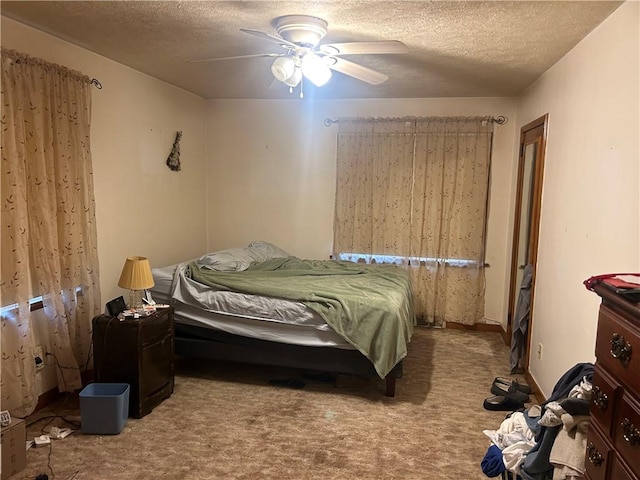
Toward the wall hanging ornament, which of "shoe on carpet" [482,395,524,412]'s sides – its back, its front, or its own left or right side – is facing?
front

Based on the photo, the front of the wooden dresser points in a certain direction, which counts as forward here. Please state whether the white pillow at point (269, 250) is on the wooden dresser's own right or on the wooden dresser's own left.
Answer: on the wooden dresser's own right

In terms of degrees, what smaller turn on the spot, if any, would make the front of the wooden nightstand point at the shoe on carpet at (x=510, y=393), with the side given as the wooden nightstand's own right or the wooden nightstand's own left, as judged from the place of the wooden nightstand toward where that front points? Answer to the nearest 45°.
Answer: approximately 45° to the wooden nightstand's own left

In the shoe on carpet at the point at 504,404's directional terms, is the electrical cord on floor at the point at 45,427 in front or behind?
in front

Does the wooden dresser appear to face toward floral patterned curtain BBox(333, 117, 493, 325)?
no

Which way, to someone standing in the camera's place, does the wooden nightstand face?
facing the viewer and to the right of the viewer

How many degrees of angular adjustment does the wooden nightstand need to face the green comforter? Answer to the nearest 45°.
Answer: approximately 45° to its left

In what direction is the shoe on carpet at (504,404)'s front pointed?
to the viewer's left

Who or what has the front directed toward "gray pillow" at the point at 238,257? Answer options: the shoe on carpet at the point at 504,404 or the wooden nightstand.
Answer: the shoe on carpet

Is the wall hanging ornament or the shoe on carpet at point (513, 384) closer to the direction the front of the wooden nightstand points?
the shoe on carpet

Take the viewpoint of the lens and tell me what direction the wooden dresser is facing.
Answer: facing the viewer and to the left of the viewer

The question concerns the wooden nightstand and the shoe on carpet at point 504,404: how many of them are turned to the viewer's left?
1
